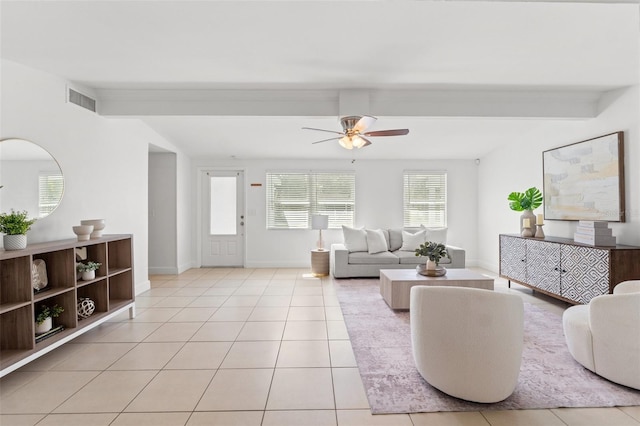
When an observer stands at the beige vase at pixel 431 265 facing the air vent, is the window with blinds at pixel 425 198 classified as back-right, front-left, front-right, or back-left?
back-right

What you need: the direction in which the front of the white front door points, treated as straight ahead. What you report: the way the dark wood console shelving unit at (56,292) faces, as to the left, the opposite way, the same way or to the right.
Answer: to the left

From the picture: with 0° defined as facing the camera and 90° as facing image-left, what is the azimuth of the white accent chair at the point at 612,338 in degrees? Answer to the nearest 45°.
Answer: approximately 135°

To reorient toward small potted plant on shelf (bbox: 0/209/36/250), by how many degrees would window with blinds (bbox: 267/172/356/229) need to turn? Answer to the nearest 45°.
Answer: approximately 45° to its right

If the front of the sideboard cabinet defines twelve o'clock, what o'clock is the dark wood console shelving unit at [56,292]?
The dark wood console shelving unit is roughly at 12 o'clock from the sideboard cabinet.

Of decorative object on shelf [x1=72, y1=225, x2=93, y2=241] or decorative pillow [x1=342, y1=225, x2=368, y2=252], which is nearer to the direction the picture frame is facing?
the decorative object on shelf

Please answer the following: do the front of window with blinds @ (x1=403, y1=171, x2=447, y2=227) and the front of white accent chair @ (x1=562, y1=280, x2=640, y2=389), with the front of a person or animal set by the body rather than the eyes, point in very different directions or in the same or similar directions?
very different directions

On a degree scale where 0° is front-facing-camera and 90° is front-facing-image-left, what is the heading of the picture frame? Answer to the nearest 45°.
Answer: approximately 45°
